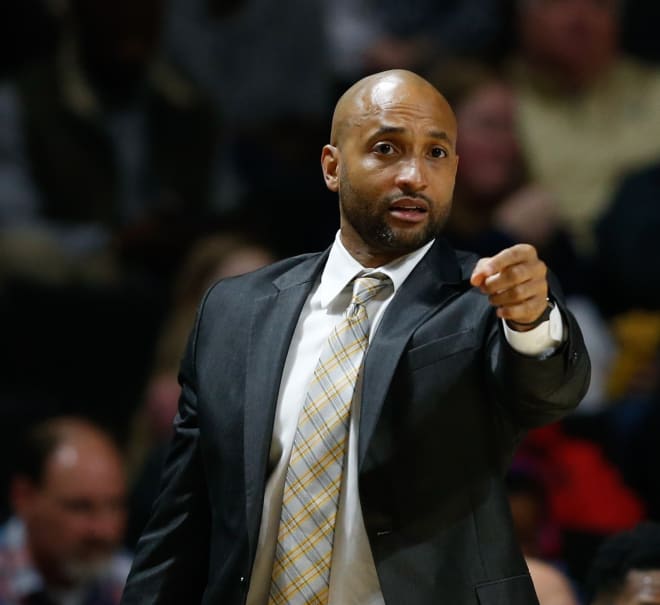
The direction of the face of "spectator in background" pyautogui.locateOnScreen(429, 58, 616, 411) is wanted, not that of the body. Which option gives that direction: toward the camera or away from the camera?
toward the camera

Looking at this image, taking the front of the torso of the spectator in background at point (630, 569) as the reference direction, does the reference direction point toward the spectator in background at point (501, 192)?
no

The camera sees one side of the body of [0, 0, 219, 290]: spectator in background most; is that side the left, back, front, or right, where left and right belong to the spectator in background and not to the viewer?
front

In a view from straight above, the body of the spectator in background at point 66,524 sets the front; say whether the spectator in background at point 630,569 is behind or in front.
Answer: in front

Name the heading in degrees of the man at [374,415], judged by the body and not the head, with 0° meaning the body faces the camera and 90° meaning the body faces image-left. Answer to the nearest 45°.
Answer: approximately 0°

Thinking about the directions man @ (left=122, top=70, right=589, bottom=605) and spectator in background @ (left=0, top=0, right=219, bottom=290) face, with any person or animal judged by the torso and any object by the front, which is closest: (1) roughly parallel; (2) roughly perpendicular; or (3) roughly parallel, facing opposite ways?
roughly parallel

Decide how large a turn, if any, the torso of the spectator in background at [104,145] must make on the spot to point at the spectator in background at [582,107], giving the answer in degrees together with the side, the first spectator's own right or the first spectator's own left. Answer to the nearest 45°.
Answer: approximately 90° to the first spectator's own left

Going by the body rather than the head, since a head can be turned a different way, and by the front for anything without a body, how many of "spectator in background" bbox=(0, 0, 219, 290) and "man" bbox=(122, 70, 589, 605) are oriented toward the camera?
2

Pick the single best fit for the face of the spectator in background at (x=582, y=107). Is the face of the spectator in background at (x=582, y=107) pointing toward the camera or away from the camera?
toward the camera

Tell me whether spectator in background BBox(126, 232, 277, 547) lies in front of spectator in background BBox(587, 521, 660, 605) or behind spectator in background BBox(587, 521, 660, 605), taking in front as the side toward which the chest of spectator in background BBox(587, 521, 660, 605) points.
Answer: behind

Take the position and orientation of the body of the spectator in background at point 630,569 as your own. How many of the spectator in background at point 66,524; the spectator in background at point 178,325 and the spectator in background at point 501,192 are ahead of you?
0
